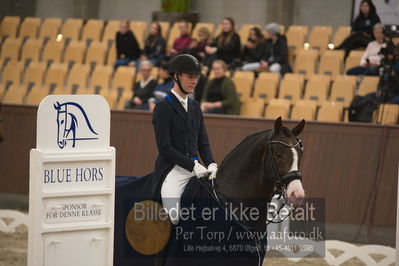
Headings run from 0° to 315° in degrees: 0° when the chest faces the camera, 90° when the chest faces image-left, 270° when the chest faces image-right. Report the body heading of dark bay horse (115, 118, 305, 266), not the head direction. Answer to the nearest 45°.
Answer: approximately 315°

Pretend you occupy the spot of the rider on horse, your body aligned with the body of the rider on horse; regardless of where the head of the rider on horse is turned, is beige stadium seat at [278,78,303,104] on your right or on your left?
on your left

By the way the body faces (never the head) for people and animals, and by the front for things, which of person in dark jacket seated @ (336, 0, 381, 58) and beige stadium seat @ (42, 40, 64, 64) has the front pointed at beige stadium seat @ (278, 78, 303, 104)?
the person in dark jacket seated

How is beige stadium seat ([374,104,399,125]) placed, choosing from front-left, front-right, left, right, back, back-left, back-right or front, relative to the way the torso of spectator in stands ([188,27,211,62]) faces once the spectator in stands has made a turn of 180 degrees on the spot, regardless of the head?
right

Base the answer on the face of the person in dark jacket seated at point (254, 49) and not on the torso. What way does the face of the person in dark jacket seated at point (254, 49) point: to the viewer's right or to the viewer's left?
to the viewer's left

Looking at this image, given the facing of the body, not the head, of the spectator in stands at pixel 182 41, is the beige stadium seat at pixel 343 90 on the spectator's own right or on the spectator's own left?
on the spectator's own left

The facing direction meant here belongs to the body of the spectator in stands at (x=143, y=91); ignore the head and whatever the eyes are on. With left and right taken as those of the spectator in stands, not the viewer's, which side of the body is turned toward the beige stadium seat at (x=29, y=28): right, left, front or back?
right

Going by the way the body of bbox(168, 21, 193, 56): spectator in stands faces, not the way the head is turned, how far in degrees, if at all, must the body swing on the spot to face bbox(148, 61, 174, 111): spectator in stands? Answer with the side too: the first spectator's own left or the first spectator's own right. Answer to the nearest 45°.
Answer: approximately 45° to the first spectator's own left

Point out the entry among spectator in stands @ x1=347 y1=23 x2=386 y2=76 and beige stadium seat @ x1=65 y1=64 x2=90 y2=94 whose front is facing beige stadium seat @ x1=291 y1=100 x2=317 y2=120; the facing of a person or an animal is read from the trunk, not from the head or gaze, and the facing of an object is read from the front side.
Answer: the spectator in stands

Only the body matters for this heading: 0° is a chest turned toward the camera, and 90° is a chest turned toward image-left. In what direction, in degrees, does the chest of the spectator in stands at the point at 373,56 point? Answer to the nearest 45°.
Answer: approximately 45°
